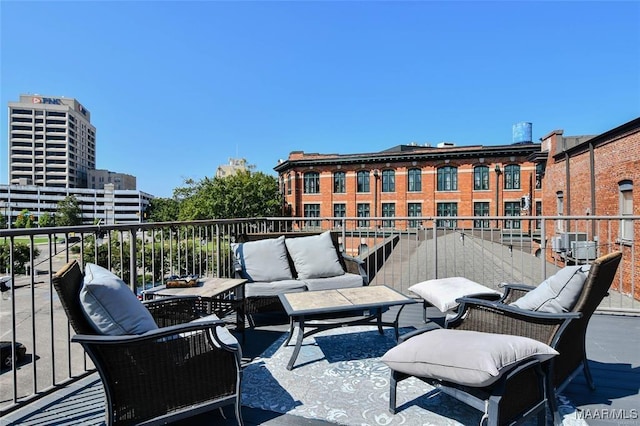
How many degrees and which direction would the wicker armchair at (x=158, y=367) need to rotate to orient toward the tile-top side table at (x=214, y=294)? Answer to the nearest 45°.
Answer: approximately 90° to its left

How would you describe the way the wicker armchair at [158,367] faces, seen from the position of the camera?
facing to the right of the viewer

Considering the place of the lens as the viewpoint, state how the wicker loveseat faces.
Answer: facing the viewer and to the right of the viewer

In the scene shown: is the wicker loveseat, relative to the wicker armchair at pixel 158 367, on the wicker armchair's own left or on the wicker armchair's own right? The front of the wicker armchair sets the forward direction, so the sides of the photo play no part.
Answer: on the wicker armchair's own left

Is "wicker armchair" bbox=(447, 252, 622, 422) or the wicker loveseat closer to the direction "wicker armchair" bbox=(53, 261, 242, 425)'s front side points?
the wicker armchair

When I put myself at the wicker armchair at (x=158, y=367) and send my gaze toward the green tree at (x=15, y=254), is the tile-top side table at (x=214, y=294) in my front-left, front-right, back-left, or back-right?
front-right

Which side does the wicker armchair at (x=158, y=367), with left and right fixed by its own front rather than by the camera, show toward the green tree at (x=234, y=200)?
left

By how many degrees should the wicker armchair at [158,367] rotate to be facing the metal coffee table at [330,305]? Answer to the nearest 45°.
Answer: approximately 45° to its left

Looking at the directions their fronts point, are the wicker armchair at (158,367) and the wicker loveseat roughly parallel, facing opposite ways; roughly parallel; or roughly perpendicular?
roughly perpendicular

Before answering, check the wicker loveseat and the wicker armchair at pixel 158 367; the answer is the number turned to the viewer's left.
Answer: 0

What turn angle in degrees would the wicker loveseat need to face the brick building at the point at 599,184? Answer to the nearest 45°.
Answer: approximately 90° to its left

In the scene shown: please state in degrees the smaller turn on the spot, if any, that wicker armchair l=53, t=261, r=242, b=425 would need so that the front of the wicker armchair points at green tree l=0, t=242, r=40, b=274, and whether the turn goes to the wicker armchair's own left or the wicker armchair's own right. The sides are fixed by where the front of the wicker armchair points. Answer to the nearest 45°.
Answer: approximately 90° to the wicker armchair's own left
